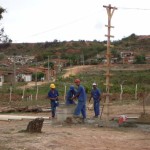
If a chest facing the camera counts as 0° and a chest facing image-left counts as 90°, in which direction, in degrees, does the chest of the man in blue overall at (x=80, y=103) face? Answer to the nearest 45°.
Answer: approximately 90°

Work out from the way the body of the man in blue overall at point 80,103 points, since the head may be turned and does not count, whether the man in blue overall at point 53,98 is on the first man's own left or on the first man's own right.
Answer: on the first man's own right
